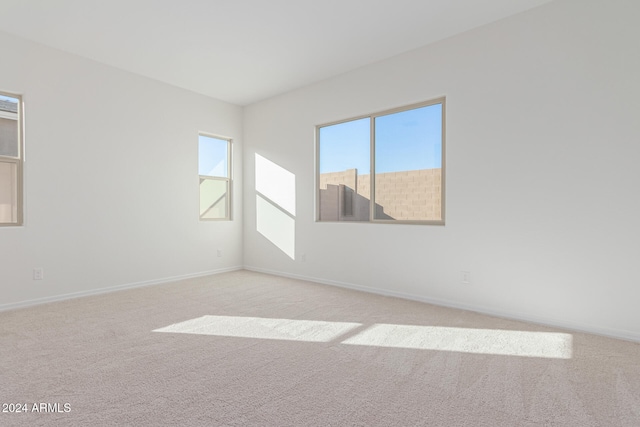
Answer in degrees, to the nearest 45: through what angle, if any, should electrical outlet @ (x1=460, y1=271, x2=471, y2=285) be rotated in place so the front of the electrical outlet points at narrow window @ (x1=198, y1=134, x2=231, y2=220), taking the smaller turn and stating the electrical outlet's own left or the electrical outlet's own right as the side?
approximately 90° to the electrical outlet's own right

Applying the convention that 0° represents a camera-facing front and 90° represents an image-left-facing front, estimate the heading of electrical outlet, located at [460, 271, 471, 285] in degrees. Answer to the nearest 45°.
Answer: approximately 0°

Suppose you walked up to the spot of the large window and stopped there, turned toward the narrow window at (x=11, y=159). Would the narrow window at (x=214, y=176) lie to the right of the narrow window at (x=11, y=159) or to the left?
right

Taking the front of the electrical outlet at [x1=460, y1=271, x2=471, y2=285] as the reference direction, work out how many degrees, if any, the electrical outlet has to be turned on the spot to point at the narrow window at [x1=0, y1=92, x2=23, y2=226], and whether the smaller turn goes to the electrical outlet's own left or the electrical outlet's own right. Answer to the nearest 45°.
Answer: approximately 45° to the electrical outlet's own right
